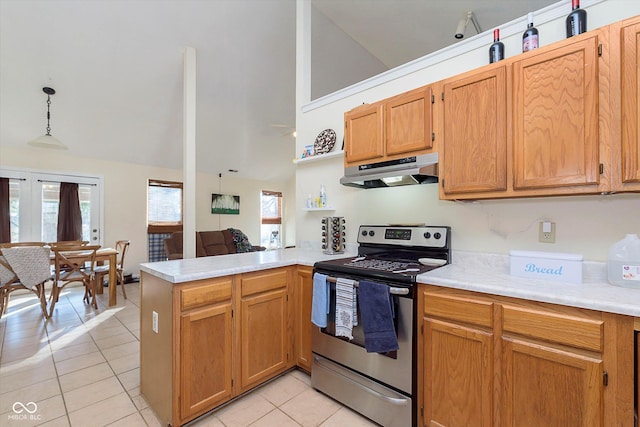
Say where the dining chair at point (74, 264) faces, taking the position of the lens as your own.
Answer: facing away from the viewer

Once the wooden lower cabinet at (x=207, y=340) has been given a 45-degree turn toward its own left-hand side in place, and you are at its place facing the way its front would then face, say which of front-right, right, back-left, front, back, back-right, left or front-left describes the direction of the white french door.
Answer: back-left

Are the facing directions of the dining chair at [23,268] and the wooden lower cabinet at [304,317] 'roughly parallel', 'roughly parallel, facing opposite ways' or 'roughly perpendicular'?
roughly perpendicular

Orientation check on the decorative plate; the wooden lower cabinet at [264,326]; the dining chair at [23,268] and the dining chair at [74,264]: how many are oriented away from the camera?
2

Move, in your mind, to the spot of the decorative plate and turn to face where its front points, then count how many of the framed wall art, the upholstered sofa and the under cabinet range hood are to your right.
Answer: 2
